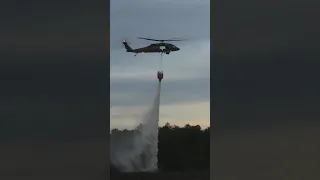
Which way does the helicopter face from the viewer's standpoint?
to the viewer's right
